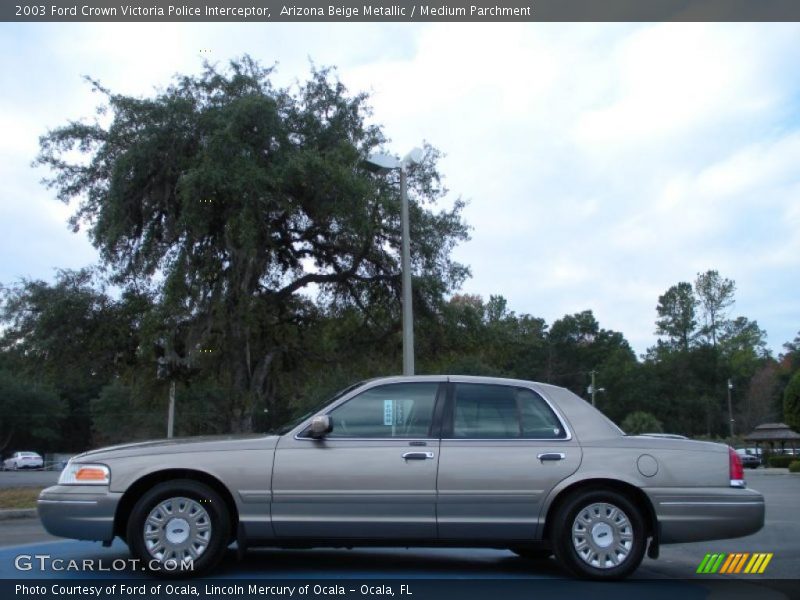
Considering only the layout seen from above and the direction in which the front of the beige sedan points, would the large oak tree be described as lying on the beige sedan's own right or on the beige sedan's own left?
on the beige sedan's own right

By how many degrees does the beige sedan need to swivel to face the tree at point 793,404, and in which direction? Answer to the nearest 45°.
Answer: approximately 135° to its right

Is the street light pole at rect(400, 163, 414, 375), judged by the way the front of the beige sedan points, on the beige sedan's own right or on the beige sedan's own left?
on the beige sedan's own right

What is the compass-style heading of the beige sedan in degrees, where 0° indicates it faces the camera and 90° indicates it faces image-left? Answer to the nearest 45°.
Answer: approximately 90°

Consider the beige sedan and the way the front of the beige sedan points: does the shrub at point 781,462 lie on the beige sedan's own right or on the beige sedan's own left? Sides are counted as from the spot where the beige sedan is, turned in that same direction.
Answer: on the beige sedan's own right

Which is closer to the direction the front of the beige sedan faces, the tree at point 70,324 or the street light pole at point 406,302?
the tree

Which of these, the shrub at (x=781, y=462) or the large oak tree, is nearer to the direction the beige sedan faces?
the large oak tree

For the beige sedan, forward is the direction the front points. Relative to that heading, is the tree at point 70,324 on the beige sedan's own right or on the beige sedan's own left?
on the beige sedan's own right
